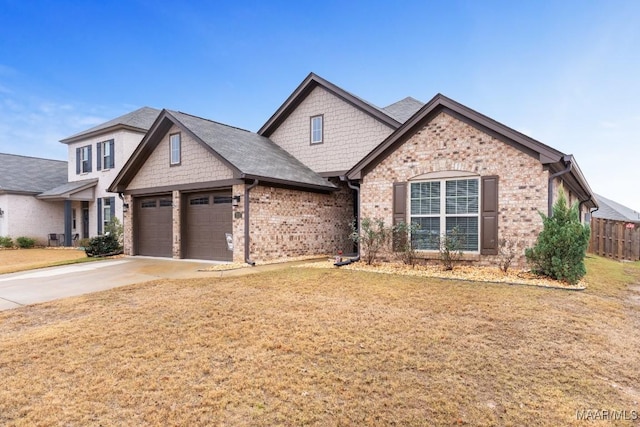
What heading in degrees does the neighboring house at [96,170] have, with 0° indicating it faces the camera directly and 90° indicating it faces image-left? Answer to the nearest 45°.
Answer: approximately 45°

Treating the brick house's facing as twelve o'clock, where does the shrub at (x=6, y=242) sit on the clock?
The shrub is roughly at 2 o'clock from the brick house.

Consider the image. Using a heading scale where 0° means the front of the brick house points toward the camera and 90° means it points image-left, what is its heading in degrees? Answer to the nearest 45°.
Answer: approximately 45°

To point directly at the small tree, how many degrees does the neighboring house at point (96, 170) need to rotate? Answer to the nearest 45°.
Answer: approximately 90° to its left

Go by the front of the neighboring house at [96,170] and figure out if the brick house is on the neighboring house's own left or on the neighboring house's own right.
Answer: on the neighboring house's own left

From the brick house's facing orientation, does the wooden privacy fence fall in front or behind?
behind

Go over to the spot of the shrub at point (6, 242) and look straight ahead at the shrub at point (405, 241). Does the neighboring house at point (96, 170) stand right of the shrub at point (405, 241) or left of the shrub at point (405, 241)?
left

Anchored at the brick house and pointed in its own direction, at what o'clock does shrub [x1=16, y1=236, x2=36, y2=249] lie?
The shrub is roughly at 2 o'clock from the brick house.
